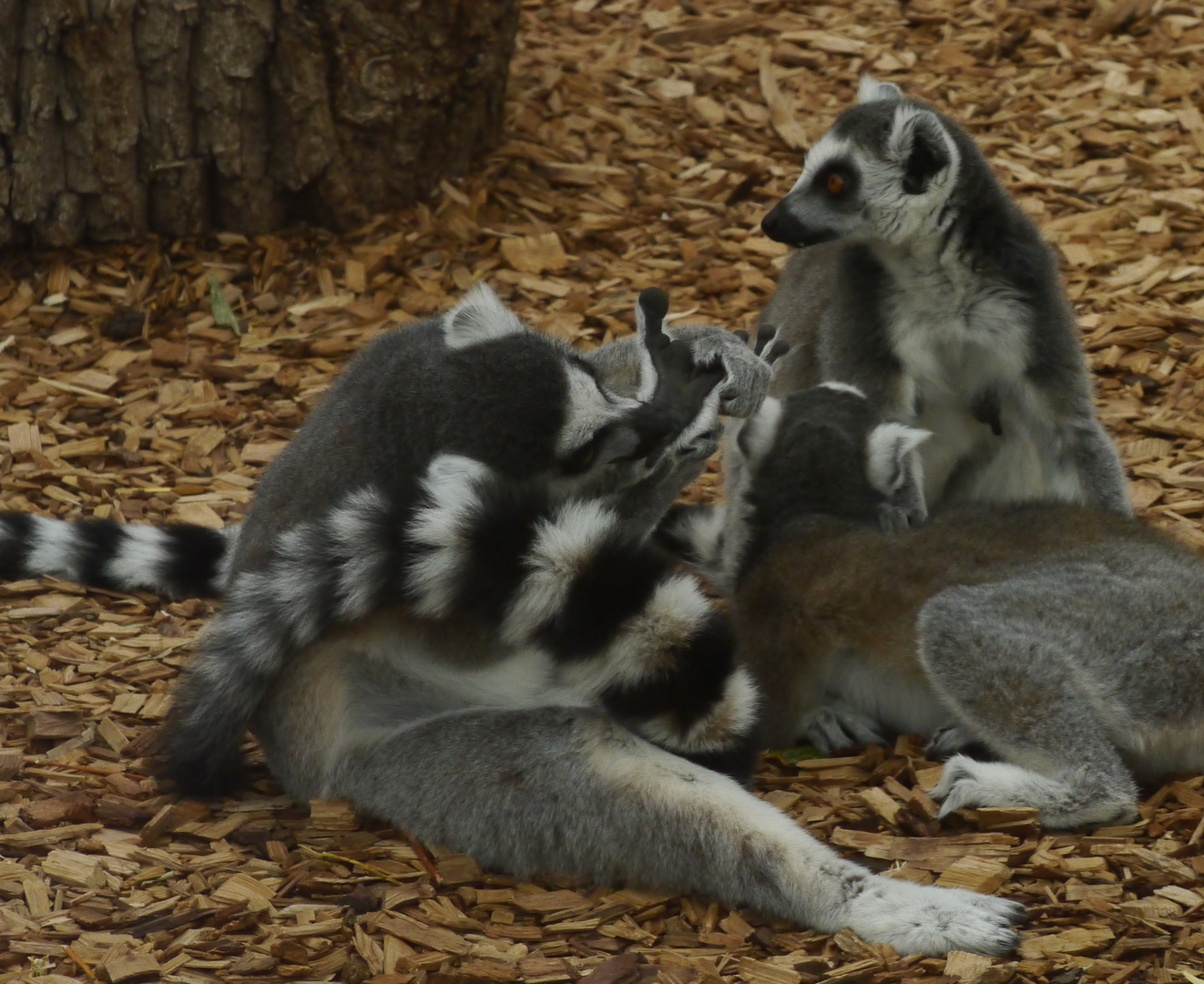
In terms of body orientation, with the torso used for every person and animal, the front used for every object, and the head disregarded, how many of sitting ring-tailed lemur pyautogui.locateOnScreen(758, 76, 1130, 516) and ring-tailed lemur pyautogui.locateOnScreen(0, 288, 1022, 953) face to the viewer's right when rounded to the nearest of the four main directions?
1

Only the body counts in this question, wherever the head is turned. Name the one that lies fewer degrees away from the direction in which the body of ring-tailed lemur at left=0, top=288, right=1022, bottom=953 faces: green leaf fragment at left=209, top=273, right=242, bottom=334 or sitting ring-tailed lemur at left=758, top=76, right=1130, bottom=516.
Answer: the sitting ring-tailed lemur

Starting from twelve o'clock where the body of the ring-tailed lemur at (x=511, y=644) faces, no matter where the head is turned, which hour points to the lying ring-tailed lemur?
The lying ring-tailed lemur is roughly at 11 o'clock from the ring-tailed lemur.

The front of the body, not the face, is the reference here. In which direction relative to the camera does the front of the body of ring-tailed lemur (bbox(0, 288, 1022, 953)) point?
to the viewer's right

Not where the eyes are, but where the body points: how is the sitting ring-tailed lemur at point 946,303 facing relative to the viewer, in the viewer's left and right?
facing the viewer and to the left of the viewer

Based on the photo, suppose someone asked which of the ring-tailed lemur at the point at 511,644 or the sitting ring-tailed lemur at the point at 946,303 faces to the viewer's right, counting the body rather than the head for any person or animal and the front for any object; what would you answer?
the ring-tailed lemur
